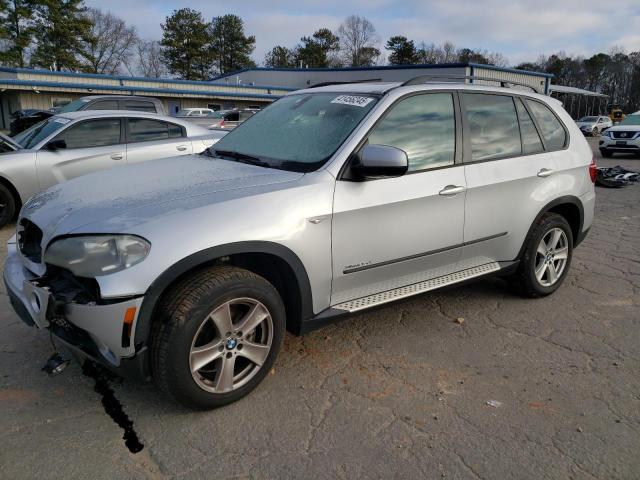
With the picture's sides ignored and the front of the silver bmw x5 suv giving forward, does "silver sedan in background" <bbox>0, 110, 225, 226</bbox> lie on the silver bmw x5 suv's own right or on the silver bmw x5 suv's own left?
on the silver bmw x5 suv's own right

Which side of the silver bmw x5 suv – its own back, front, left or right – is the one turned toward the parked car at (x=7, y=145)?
right

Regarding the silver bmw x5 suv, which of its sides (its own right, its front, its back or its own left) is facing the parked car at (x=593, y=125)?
back

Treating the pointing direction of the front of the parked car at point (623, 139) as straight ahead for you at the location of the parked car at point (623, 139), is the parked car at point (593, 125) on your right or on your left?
on your right

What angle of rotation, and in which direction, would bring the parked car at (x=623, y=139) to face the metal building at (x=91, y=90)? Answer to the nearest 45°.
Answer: approximately 45° to its right

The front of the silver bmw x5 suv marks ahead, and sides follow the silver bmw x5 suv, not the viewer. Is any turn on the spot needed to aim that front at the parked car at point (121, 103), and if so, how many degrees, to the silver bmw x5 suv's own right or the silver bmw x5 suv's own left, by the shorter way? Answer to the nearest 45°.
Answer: approximately 135° to the silver bmw x5 suv's own right

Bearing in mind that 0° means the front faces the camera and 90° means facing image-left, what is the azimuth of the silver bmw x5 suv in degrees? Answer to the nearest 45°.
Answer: approximately 45°
